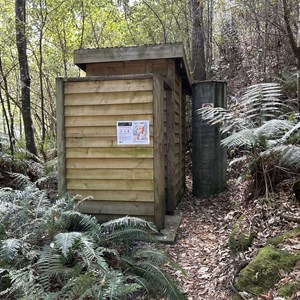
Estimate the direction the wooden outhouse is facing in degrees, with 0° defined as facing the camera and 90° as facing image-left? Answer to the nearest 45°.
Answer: approximately 45°

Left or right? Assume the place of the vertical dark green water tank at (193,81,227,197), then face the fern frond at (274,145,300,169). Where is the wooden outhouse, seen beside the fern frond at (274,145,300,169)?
right

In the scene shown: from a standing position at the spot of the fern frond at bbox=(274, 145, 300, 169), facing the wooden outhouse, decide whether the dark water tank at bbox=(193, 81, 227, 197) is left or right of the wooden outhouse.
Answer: right

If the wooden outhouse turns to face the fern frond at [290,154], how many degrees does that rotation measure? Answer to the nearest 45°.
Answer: approximately 90° to its left

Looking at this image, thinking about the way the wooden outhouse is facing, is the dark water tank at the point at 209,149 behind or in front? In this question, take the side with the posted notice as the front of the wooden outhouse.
behind
